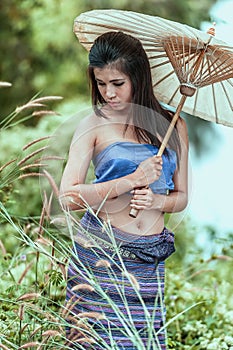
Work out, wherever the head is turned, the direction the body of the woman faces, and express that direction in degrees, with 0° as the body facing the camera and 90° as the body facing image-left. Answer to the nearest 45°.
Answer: approximately 0°

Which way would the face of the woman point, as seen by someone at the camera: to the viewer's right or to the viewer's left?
to the viewer's left
